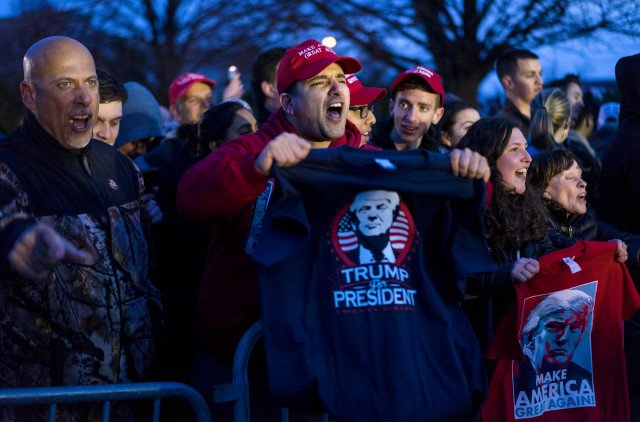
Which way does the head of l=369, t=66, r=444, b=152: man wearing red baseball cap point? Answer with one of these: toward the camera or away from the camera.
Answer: toward the camera

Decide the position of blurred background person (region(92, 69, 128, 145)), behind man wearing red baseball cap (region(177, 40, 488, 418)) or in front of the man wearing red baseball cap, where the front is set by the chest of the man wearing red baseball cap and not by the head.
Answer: behind

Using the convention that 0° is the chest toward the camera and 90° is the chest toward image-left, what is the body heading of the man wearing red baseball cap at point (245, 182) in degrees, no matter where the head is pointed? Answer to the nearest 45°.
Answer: approximately 315°

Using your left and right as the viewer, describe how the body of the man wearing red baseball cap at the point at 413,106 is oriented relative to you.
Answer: facing the viewer

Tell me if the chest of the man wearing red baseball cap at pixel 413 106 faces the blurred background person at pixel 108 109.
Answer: no

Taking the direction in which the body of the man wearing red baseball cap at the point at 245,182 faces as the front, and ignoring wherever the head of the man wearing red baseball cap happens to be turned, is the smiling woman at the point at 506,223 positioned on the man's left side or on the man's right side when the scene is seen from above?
on the man's left side

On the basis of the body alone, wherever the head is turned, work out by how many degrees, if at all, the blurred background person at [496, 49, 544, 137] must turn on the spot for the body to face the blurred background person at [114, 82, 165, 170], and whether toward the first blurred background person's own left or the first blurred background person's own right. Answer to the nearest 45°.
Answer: approximately 90° to the first blurred background person's own right

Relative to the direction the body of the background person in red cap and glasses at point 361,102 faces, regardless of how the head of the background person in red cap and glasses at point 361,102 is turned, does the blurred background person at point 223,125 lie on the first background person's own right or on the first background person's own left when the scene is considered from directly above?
on the first background person's own right

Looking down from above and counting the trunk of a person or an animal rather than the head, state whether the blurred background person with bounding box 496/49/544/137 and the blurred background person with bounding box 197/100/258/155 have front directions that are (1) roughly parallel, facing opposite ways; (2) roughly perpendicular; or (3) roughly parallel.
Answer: roughly parallel

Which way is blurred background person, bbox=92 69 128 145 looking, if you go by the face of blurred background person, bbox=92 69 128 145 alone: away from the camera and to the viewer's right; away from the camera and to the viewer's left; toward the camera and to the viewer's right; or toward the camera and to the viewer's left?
toward the camera and to the viewer's left

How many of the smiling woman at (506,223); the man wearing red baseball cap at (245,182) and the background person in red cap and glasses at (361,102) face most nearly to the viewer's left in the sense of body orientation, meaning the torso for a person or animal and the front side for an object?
0

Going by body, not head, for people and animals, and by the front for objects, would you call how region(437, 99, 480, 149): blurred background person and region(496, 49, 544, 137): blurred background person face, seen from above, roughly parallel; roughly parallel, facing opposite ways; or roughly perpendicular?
roughly parallel

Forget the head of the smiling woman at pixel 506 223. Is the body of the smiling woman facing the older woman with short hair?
no

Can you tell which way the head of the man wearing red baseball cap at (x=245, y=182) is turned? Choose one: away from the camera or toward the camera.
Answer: toward the camera

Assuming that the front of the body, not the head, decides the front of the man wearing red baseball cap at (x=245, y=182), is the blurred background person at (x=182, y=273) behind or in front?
behind

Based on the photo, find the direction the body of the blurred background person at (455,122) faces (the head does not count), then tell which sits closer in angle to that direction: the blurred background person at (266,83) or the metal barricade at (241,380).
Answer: the metal barricade

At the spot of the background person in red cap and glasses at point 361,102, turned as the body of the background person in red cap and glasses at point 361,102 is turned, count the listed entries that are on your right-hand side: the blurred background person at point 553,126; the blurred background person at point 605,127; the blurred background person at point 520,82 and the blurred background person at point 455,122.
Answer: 0

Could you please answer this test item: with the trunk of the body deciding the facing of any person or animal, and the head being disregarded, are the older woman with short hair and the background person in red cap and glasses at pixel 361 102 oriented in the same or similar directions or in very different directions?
same or similar directions

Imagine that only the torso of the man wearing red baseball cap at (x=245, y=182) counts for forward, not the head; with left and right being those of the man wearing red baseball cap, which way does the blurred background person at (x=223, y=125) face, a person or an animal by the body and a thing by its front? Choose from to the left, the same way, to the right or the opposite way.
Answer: the same way

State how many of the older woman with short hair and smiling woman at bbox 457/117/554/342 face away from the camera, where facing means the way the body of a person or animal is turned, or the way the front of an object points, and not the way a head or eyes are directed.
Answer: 0
